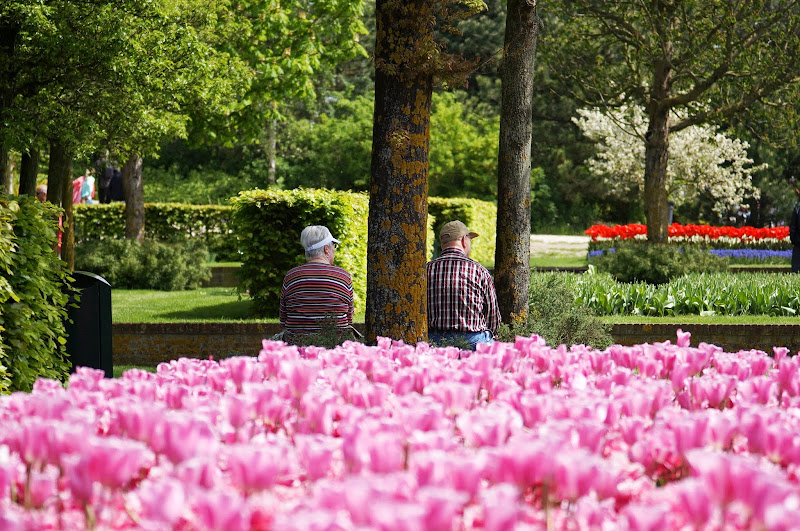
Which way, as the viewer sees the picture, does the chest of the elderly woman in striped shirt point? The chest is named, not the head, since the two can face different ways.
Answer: away from the camera

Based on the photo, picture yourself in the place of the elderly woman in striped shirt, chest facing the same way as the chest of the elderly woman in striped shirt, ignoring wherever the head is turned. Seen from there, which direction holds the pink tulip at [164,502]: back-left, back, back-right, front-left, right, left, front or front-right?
back

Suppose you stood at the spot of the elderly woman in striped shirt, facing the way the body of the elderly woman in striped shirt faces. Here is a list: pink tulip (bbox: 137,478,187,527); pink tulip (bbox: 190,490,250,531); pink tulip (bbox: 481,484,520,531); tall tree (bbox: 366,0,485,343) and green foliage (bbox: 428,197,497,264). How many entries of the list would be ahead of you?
1

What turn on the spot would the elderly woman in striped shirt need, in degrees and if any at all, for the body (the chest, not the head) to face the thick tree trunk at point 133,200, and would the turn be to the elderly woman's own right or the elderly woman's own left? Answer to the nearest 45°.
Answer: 0° — they already face it

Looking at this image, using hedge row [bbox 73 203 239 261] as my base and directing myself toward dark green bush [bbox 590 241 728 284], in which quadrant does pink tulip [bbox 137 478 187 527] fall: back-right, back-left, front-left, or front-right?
front-right

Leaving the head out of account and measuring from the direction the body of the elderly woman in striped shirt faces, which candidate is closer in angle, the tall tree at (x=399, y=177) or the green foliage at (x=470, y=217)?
the green foliage

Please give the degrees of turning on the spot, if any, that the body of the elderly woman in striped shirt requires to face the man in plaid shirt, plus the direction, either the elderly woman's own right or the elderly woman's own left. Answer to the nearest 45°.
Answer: approximately 90° to the elderly woman's own right

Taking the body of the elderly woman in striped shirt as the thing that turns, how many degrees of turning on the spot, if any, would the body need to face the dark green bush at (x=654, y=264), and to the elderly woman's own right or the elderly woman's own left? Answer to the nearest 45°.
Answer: approximately 45° to the elderly woman's own right

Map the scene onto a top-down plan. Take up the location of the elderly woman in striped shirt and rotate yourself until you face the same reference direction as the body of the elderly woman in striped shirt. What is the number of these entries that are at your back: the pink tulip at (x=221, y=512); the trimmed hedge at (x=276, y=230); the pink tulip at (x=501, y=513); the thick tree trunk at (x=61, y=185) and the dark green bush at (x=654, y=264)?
2

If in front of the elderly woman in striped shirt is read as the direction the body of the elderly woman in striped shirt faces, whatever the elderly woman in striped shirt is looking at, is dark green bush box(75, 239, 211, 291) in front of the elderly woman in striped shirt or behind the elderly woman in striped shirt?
in front

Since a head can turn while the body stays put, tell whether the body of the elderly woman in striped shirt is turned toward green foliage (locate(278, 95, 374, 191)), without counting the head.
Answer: yes

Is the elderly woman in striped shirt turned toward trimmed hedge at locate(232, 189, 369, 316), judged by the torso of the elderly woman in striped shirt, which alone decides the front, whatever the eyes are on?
yes

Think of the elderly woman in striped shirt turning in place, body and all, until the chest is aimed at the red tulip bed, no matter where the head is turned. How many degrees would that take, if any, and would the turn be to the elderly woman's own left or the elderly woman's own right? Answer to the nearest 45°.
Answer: approximately 45° to the elderly woman's own right

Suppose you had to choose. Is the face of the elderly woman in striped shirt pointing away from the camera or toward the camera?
away from the camera

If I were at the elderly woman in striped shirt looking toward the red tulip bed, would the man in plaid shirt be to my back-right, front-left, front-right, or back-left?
front-right

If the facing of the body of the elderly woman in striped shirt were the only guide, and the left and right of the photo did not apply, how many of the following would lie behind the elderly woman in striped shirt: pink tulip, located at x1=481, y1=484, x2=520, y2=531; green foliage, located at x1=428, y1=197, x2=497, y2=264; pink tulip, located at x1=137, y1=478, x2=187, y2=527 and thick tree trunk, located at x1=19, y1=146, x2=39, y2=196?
2

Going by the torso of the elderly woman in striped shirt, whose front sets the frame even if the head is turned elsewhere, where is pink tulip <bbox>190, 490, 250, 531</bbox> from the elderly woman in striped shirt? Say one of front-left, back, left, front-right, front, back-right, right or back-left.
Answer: back

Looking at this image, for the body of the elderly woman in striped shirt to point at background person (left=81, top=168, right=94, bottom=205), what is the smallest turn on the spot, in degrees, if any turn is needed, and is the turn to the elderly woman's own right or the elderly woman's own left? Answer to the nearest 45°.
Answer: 0° — they already face them
